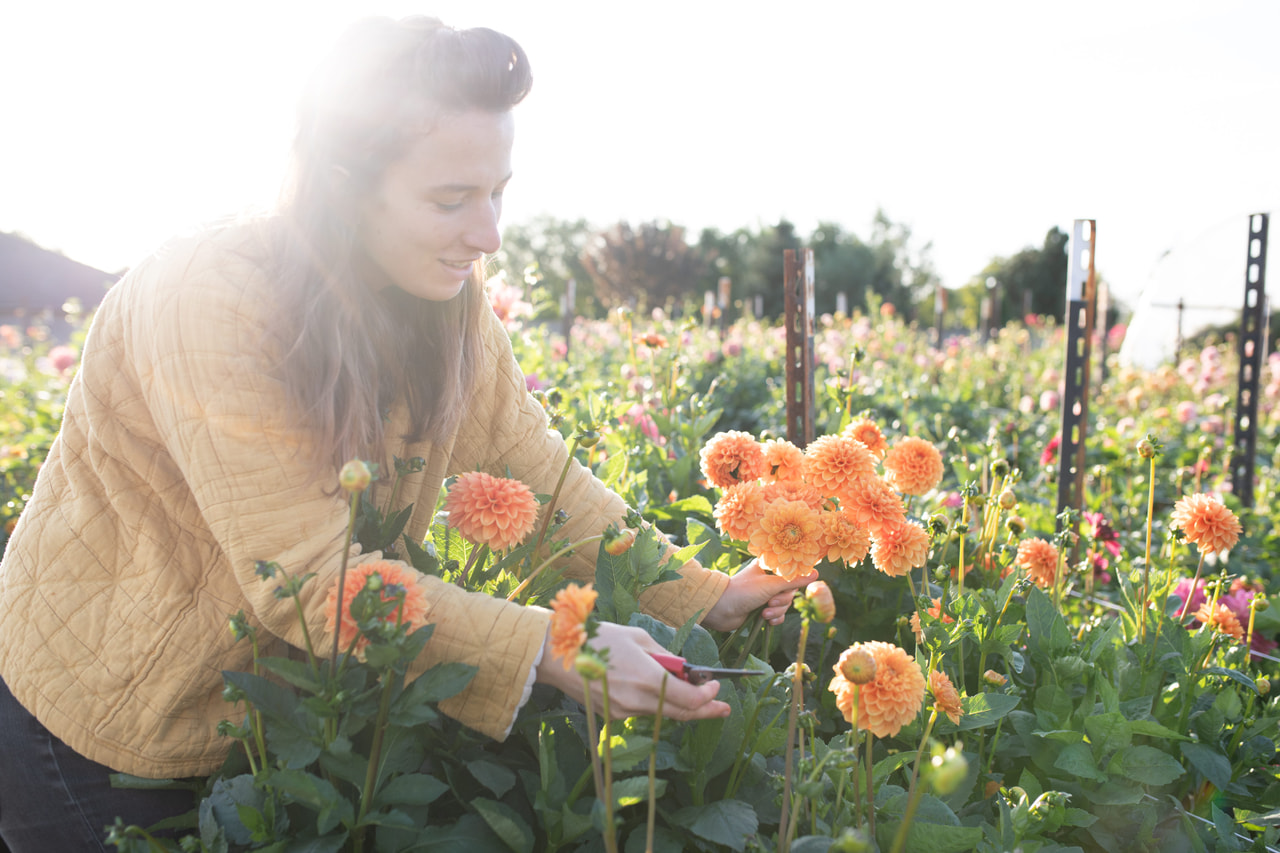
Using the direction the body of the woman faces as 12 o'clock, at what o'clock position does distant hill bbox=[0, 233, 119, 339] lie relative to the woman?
The distant hill is roughly at 7 o'clock from the woman.

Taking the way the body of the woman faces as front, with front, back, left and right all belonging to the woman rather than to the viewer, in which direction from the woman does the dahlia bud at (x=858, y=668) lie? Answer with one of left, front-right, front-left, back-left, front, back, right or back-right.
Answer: front

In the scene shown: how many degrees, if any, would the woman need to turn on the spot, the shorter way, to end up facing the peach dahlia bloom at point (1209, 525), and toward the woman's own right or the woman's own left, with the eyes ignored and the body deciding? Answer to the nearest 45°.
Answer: approximately 45° to the woman's own left

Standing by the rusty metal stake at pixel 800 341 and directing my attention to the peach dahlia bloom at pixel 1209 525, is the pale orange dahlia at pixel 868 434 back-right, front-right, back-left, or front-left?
front-right

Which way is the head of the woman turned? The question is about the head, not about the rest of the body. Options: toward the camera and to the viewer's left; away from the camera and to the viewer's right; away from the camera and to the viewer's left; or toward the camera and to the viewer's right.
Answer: toward the camera and to the viewer's right

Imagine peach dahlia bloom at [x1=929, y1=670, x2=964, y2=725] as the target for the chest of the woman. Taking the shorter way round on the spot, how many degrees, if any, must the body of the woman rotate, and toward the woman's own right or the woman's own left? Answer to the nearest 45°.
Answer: approximately 45° to the woman's own left

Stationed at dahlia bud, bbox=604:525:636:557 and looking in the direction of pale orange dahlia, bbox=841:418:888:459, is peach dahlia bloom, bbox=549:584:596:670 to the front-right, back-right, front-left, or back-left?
back-right
